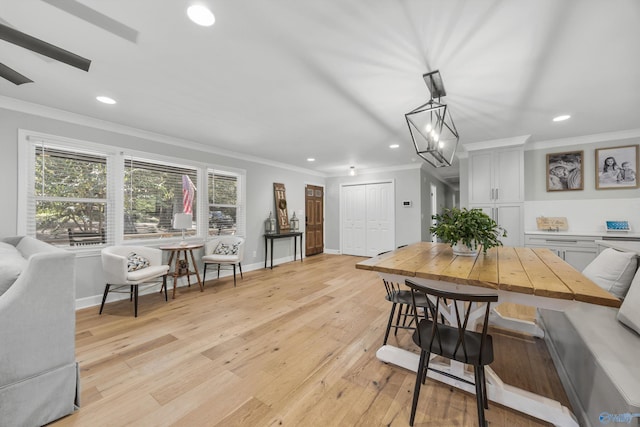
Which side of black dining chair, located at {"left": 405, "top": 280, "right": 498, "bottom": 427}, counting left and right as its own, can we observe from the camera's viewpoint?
back

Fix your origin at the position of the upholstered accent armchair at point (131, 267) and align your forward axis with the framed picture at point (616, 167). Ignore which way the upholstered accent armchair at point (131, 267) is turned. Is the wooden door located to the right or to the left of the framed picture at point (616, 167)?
left

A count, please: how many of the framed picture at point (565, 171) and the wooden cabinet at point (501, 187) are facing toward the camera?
2

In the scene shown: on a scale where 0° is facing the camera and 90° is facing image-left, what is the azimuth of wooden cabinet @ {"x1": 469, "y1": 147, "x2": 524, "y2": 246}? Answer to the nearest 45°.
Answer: approximately 0°

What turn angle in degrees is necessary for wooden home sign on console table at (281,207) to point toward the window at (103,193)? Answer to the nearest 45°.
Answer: approximately 90° to its right

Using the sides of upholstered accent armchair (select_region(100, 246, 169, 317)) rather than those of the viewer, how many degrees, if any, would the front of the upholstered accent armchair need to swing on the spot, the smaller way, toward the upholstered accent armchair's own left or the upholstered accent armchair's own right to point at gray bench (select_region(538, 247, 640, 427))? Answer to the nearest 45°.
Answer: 0° — it already faces it

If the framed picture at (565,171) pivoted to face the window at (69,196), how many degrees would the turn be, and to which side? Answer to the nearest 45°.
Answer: approximately 45° to its right

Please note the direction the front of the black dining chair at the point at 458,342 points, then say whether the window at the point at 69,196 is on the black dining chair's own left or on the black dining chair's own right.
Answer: on the black dining chair's own left

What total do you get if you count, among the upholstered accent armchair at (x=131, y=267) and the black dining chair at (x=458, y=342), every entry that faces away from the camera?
1

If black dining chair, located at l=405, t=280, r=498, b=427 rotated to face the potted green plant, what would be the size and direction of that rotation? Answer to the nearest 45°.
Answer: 0° — it already faces it

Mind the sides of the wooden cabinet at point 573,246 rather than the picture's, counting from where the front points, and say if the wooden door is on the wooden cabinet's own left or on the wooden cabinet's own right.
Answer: on the wooden cabinet's own right
